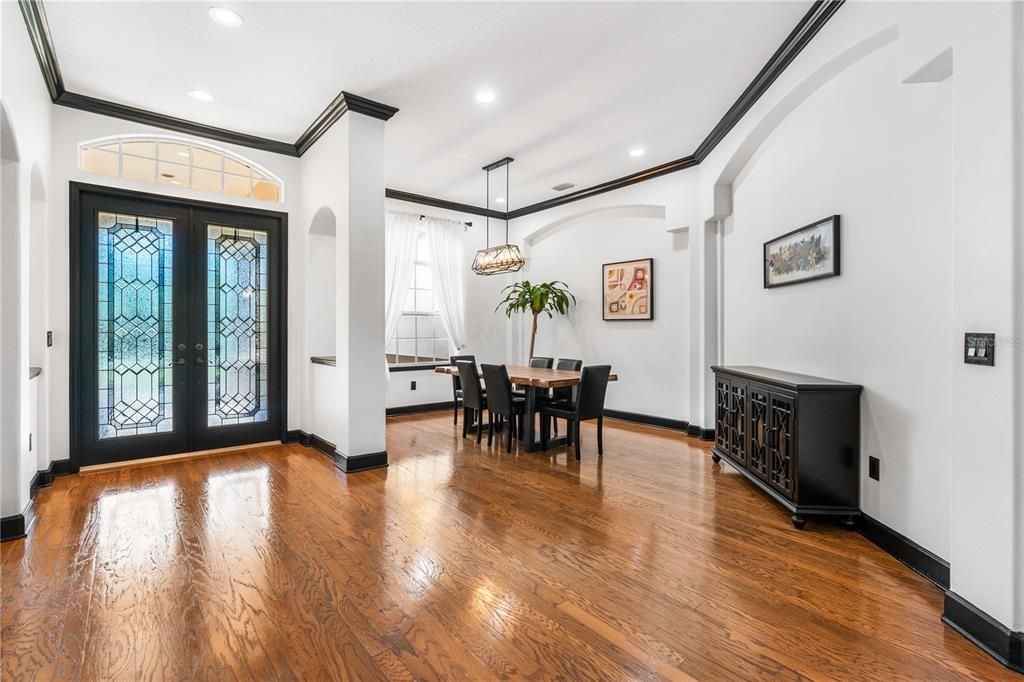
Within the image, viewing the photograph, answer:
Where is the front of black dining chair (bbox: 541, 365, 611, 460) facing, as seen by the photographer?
facing away from the viewer and to the left of the viewer

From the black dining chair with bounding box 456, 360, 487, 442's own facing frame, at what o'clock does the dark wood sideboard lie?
The dark wood sideboard is roughly at 3 o'clock from the black dining chair.

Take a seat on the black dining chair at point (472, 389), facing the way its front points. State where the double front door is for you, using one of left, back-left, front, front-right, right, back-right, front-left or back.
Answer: back-left

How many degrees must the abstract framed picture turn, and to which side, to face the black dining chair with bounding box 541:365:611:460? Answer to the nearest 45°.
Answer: approximately 45° to its left

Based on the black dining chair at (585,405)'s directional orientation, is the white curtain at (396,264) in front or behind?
in front

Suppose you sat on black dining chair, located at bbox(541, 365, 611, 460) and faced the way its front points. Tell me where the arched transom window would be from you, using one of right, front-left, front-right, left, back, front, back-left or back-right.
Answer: front-left

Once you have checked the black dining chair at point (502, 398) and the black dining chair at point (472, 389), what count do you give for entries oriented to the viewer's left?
0

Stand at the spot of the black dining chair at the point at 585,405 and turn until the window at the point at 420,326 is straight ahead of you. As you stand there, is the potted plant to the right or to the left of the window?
right

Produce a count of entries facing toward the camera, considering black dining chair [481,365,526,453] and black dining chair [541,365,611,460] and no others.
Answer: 0

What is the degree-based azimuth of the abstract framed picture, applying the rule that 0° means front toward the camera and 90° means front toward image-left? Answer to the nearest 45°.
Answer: approximately 45°

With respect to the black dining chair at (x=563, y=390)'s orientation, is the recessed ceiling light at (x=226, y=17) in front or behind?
in front

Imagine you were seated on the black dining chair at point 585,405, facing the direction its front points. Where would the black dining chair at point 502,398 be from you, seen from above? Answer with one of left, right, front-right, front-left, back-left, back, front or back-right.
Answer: front-left

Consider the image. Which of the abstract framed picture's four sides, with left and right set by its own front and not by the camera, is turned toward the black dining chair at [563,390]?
front
